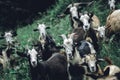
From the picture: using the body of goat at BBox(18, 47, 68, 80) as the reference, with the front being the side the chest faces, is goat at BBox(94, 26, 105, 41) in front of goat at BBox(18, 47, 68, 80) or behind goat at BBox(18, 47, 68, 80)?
behind

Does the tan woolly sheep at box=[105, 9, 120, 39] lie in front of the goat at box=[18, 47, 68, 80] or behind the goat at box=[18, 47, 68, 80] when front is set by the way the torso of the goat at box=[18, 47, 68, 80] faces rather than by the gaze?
behind

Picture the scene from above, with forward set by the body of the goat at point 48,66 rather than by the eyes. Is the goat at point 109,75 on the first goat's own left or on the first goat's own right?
on the first goat's own left

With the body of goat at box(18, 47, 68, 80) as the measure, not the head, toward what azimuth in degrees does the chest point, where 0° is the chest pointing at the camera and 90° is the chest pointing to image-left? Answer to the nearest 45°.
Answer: approximately 45°
